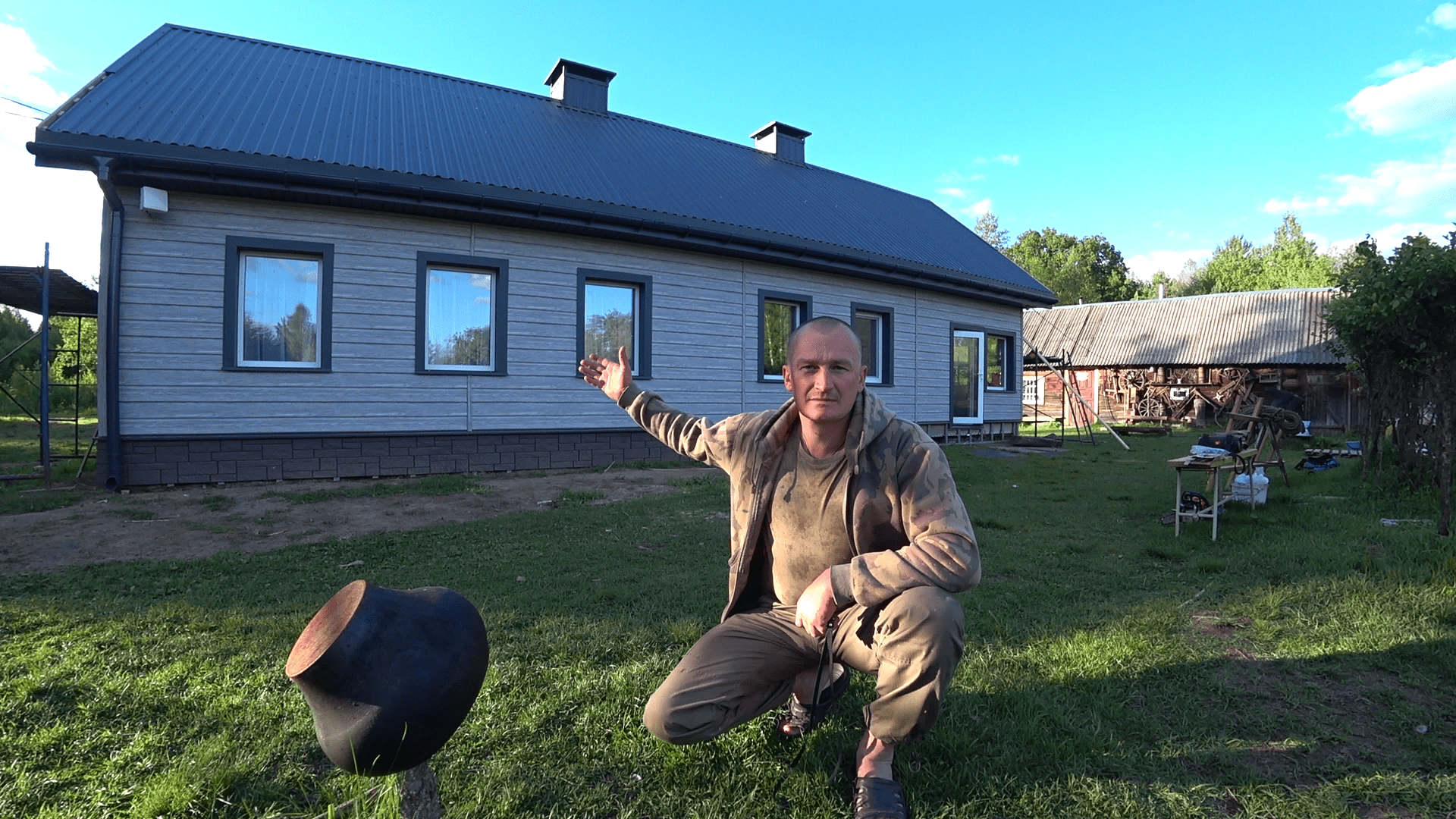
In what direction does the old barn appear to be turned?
toward the camera

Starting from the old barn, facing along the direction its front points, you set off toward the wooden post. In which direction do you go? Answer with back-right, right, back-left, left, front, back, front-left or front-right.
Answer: front

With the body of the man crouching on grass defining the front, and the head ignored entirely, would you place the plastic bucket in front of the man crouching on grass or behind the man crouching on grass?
behind

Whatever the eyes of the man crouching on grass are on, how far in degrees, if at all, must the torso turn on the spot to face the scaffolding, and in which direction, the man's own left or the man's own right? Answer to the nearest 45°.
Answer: approximately 135° to the man's own right

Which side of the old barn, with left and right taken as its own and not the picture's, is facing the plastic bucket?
front

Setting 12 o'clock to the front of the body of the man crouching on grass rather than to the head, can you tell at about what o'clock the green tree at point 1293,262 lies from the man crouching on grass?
The green tree is roughly at 7 o'clock from the man crouching on grass.

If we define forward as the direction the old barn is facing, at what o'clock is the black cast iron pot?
The black cast iron pot is roughly at 12 o'clock from the old barn.

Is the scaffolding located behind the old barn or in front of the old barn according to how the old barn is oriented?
in front

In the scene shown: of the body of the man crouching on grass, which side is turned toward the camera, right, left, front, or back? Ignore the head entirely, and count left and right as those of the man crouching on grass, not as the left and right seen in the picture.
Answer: front

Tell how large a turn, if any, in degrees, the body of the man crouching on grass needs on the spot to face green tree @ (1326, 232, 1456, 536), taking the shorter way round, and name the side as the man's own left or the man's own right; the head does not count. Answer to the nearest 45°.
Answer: approximately 135° to the man's own left

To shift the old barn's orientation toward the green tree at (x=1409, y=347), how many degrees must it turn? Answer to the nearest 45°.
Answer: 0° — it already faces it

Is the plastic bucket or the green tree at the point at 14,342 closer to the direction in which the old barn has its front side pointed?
the plastic bucket

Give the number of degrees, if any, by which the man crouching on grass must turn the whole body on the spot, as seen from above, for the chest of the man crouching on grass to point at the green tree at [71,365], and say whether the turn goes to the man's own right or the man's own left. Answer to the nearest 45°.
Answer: approximately 135° to the man's own right

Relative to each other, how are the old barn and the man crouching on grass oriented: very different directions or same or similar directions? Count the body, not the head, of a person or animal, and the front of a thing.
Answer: same or similar directions

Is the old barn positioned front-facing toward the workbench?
yes

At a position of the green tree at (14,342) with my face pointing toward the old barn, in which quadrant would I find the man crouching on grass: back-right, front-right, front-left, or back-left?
front-right

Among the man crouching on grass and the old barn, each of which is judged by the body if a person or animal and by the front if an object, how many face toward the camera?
2

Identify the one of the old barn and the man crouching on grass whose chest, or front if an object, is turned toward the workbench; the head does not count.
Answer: the old barn
